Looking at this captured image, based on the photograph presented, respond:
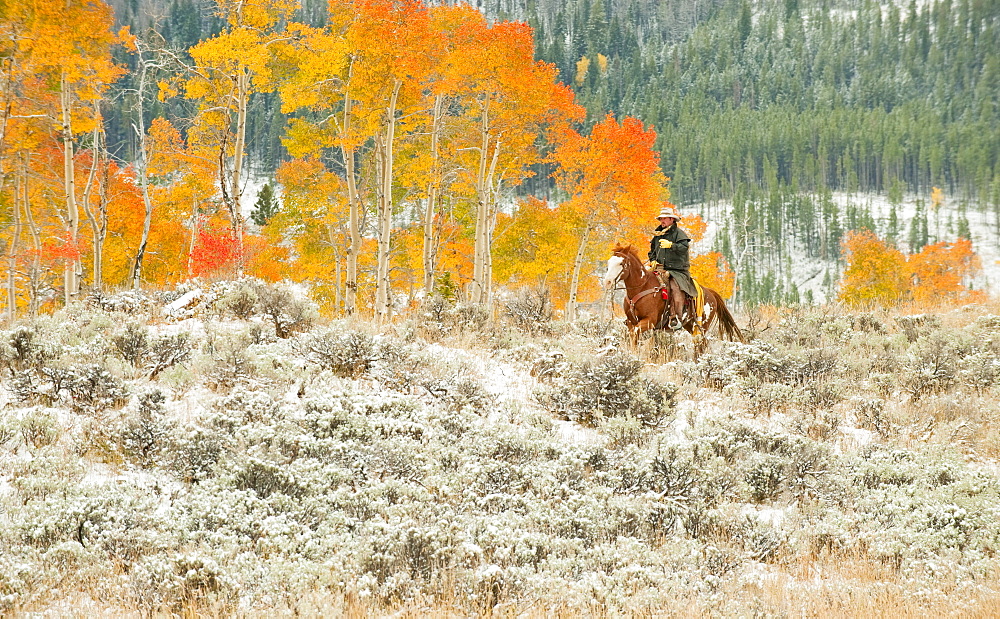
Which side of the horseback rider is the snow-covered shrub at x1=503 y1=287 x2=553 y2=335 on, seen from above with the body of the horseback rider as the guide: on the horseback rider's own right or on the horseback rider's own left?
on the horseback rider's own right

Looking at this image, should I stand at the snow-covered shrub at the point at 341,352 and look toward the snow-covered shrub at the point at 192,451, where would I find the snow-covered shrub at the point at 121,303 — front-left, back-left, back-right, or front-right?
back-right

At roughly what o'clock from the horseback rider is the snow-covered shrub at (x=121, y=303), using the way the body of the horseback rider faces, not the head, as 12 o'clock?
The snow-covered shrub is roughly at 1 o'clock from the horseback rider.

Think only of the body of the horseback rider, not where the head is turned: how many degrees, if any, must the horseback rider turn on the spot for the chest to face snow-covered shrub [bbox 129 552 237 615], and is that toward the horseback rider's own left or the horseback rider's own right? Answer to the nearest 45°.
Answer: approximately 45° to the horseback rider's own left

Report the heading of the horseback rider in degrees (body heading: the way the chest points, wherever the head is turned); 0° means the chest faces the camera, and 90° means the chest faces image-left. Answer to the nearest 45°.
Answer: approximately 45°

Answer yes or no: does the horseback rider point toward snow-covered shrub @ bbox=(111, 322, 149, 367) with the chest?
yes
